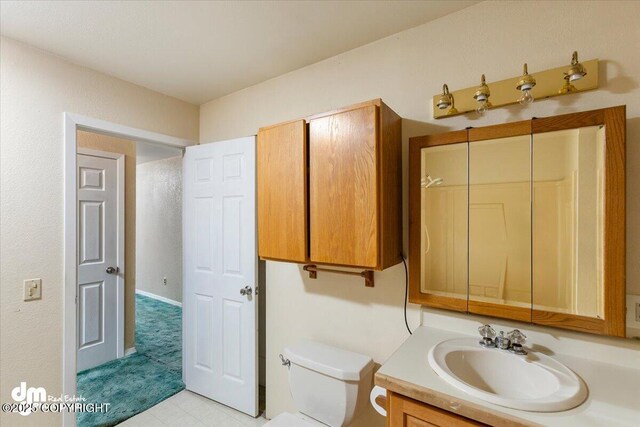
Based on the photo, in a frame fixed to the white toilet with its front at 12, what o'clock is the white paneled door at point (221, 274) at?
The white paneled door is roughly at 3 o'clock from the white toilet.

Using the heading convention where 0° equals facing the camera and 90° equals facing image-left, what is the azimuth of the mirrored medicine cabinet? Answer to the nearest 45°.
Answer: approximately 45°

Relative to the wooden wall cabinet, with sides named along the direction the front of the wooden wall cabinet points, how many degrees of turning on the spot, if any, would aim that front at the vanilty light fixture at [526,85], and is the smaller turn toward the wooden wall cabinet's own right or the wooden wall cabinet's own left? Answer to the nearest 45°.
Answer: approximately 135° to the wooden wall cabinet's own left

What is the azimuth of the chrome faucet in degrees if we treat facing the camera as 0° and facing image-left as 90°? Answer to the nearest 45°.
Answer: approximately 45°

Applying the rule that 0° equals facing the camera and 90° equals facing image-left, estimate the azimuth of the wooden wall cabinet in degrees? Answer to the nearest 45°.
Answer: approximately 45°

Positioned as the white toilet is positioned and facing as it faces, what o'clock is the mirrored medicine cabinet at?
The mirrored medicine cabinet is roughly at 8 o'clock from the white toilet.

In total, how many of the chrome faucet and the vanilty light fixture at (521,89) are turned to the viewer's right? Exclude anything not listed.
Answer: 0

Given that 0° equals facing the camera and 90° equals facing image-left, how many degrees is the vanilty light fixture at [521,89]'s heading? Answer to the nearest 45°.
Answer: approximately 45°

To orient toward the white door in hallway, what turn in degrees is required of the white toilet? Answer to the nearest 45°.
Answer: approximately 90° to its right

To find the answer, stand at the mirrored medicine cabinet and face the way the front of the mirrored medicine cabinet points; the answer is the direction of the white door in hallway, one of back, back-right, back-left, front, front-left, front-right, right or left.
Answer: front-right

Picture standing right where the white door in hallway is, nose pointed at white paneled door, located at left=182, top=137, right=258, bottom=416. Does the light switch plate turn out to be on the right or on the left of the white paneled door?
right

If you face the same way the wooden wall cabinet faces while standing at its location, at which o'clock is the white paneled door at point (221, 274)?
The white paneled door is roughly at 3 o'clock from the wooden wall cabinet.

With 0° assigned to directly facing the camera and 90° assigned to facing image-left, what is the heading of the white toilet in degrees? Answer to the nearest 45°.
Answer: approximately 45°
